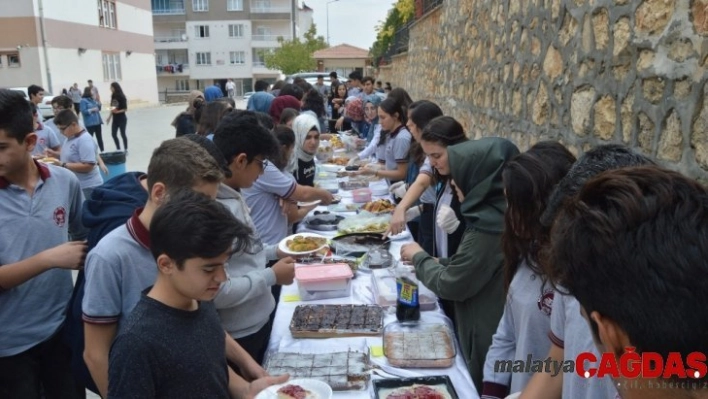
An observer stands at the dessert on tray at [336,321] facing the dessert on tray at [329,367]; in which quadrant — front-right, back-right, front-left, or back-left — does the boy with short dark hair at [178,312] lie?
front-right

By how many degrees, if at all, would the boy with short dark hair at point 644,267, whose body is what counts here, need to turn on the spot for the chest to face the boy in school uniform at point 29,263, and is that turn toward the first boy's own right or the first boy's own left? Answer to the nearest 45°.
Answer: approximately 45° to the first boy's own left

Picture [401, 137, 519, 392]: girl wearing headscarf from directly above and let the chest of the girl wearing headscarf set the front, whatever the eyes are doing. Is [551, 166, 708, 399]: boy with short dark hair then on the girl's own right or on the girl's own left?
on the girl's own left

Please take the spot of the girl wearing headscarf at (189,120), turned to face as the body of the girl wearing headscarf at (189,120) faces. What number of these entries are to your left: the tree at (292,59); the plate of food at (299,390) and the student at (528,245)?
1

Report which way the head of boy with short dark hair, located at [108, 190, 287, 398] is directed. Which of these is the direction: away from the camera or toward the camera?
toward the camera

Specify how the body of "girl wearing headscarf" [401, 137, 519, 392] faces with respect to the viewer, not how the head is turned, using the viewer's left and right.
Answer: facing to the left of the viewer

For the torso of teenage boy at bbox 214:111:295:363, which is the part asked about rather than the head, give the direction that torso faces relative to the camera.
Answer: to the viewer's right

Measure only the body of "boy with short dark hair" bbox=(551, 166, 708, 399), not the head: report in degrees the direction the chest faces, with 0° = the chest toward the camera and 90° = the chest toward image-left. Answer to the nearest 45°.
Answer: approximately 135°

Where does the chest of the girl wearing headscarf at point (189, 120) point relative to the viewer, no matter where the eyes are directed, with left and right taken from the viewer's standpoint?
facing to the right of the viewer

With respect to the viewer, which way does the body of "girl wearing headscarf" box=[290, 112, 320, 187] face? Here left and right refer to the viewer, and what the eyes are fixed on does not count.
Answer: facing the viewer and to the right of the viewer

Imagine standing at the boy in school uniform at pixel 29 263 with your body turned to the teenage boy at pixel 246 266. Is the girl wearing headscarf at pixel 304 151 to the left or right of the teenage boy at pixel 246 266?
left

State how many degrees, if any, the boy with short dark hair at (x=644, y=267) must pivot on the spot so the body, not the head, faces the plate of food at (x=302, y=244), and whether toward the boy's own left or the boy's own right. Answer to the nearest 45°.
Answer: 0° — they already face it

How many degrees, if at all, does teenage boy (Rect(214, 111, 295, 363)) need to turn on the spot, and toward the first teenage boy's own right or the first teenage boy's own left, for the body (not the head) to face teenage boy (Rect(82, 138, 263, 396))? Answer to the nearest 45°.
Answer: approximately 135° to the first teenage boy's own right

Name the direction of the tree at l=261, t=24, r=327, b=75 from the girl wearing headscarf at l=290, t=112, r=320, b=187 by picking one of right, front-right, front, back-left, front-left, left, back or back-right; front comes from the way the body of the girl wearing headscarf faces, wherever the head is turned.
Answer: back-left
